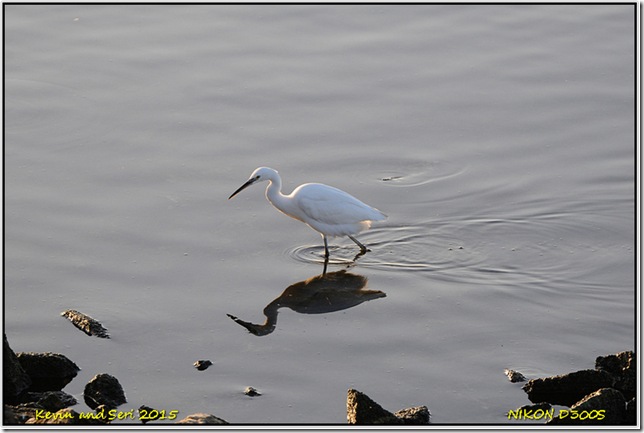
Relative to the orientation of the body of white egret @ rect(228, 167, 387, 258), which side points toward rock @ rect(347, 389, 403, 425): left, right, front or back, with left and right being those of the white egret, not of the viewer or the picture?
left

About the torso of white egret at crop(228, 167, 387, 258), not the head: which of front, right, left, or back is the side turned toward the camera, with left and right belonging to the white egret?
left

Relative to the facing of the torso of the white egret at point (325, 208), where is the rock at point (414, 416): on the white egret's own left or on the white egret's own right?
on the white egret's own left

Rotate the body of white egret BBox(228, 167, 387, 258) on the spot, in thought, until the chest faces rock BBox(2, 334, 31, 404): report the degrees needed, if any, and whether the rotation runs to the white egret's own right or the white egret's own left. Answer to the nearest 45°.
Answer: approximately 45° to the white egret's own left

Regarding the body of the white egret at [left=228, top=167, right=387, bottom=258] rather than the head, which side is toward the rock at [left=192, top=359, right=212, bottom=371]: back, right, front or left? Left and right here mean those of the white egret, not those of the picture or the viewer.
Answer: left

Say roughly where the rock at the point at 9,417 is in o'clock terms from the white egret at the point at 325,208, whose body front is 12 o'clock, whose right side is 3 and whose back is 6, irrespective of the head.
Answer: The rock is roughly at 10 o'clock from the white egret.

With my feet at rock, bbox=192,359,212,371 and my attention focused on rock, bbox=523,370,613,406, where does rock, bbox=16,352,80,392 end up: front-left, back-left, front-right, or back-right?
back-right

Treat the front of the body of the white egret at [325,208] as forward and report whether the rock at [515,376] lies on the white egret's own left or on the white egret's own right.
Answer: on the white egret's own left

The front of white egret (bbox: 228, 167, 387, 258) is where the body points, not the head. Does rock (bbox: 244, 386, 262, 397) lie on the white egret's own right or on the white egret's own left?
on the white egret's own left
